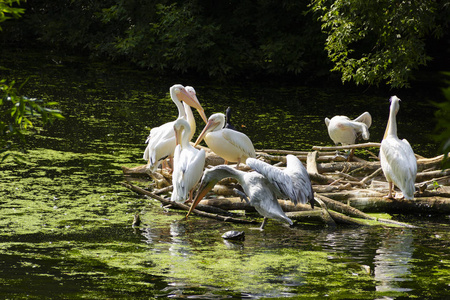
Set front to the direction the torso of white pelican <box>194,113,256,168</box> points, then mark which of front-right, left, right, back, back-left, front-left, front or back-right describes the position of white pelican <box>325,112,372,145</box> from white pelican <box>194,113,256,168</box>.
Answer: back-right

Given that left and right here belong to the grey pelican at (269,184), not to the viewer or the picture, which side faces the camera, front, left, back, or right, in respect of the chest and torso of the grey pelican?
left

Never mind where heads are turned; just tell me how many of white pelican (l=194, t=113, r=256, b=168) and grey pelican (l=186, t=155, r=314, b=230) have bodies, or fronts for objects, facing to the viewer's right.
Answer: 0

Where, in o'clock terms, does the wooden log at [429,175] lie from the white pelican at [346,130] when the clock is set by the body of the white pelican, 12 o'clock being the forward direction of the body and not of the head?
The wooden log is roughly at 2 o'clock from the white pelican.

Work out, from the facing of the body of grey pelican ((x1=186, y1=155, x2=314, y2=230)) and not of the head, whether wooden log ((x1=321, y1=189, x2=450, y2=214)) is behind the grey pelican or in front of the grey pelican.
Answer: behind

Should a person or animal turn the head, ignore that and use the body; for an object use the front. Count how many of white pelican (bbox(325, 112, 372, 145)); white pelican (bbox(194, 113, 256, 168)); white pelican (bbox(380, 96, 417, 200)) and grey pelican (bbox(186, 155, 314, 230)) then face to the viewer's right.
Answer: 1

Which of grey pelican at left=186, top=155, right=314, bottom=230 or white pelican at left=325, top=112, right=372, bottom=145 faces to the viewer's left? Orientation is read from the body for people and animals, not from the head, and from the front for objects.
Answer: grey pelican at left=186, top=155, right=314, bottom=230

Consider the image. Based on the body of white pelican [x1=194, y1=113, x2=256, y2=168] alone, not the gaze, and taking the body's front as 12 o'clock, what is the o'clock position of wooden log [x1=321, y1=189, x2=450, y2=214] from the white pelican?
The wooden log is roughly at 7 o'clock from the white pelican.

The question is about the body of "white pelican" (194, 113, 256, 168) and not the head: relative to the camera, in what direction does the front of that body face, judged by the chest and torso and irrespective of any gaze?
to the viewer's left

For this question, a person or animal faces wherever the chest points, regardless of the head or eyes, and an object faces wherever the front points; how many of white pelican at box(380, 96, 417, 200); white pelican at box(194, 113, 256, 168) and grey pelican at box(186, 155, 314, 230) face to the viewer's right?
0
